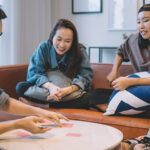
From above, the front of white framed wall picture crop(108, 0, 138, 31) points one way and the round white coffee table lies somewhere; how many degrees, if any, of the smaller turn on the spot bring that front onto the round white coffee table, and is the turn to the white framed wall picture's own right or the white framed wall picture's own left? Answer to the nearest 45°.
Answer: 0° — it already faces it

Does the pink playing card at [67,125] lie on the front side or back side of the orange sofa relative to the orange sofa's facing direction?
on the front side

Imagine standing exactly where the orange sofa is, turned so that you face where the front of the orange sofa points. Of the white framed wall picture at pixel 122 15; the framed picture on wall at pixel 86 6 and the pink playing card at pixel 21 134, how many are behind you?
2

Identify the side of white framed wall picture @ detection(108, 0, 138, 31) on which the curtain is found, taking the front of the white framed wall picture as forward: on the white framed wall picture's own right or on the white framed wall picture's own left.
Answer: on the white framed wall picture's own right

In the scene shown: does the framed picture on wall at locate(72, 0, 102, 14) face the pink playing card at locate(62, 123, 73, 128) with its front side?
yes

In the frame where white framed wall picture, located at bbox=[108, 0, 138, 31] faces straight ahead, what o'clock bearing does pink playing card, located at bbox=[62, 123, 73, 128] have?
The pink playing card is roughly at 12 o'clock from the white framed wall picture.

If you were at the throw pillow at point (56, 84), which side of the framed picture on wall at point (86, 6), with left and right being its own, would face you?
front

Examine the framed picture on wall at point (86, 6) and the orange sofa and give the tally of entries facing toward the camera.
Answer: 2

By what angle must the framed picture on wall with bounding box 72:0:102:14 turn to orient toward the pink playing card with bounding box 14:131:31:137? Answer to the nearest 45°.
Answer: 0° — it already faces it

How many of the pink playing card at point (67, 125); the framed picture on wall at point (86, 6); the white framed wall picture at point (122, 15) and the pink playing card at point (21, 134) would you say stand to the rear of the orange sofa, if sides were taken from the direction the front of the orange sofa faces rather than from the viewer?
2

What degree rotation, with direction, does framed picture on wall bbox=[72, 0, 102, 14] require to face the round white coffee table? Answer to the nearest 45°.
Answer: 0° — it already faces it

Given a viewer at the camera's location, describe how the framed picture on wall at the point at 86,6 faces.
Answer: facing the viewer

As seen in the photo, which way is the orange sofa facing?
toward the camera

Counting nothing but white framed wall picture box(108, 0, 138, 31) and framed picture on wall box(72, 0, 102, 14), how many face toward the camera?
2

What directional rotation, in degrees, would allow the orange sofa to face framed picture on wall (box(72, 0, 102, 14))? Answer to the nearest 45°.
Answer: approximately 180°

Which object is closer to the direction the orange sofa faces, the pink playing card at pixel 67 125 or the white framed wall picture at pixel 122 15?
the pink playing card

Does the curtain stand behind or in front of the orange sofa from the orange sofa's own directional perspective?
behind
